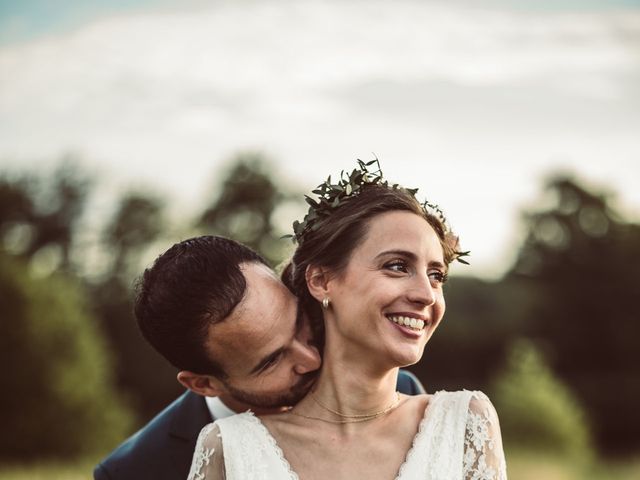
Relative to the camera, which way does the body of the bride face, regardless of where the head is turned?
toward the camera

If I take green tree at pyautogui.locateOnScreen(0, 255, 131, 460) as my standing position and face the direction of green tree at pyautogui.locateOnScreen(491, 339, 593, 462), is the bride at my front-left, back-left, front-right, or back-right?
front-right

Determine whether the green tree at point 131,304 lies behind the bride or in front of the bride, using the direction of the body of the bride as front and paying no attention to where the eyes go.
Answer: behind

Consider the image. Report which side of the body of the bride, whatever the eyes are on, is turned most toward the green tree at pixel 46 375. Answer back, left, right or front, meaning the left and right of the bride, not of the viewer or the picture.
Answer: back

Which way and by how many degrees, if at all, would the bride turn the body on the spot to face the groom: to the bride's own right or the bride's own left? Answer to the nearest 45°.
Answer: approximately 90° to the bride's own right

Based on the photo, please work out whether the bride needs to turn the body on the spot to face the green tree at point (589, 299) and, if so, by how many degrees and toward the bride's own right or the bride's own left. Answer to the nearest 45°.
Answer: approximately 180°

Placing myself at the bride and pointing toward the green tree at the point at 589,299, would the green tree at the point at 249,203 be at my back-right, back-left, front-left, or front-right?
front-left

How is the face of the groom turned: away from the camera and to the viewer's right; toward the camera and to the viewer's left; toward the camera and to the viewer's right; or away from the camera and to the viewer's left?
toward the camera and to the viewer's right

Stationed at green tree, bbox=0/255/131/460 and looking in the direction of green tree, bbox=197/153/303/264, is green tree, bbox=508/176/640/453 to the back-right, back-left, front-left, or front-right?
front-right

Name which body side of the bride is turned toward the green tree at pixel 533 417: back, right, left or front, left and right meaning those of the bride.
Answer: back

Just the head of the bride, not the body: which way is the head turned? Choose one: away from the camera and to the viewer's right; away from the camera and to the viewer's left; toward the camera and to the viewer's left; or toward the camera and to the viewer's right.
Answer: toward the camera and to the viewer's right
